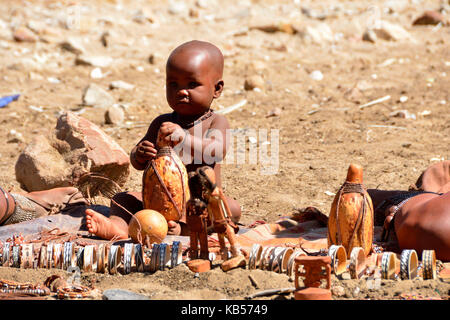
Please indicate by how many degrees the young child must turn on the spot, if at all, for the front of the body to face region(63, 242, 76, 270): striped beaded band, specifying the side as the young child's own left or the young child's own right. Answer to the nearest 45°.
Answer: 0° — they already face it

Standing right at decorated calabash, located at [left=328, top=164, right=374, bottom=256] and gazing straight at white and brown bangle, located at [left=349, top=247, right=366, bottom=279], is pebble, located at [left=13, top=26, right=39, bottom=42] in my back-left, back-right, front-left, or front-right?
back-right

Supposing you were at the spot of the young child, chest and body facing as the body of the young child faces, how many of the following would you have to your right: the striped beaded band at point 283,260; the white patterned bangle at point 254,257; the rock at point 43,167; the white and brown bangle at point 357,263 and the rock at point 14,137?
2

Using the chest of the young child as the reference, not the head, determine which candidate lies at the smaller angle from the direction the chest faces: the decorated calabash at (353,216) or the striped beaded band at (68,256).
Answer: the striped beaded band

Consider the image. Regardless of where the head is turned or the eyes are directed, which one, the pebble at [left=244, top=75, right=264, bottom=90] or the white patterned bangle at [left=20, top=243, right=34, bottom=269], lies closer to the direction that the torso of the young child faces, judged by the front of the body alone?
the white patterned bangle

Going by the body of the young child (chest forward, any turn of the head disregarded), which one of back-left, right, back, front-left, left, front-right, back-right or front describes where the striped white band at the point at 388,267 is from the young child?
left

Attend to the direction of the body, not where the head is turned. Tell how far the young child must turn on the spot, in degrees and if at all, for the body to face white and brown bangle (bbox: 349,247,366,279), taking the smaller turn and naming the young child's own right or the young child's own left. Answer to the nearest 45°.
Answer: approximately 90° to the young child's own left

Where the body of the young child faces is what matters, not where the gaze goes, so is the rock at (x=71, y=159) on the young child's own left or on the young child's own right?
on the young child's own right

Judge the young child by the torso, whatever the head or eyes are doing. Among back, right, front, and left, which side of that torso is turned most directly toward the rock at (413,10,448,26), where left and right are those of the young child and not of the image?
back

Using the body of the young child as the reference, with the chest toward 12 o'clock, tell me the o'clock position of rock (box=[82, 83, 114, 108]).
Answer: The rock is roughly at 4 o'clock from the young child.

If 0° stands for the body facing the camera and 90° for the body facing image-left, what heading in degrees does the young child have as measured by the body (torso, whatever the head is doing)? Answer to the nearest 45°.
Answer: approximately 45°

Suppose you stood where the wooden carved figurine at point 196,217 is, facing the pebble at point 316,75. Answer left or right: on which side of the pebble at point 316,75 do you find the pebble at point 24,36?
left

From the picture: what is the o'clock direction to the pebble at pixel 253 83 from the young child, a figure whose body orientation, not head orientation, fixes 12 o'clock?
The pebble is roughly at 5 o'clock from the young child.

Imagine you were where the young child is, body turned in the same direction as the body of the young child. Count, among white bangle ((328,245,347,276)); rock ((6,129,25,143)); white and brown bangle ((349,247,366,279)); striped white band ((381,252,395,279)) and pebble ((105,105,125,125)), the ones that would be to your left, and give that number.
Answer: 3

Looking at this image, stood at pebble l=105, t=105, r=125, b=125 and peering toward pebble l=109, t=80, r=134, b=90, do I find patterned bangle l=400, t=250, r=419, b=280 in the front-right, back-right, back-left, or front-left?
back-right

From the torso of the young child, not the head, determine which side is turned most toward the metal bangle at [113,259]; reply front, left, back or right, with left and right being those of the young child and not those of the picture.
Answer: front

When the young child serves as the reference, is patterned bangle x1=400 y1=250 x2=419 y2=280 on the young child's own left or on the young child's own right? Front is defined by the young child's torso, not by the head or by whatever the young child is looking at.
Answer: on the young child's own left

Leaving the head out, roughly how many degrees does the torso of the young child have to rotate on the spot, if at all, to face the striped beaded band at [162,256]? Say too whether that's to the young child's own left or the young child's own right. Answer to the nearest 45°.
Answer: approximately 45° to the young child's own left

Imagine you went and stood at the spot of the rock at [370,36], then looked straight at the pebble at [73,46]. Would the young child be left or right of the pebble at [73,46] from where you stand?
left

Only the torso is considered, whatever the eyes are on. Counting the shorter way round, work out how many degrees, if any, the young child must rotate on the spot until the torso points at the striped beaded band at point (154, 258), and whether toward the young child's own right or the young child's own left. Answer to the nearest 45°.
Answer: approximately 45° to the young child's own left
